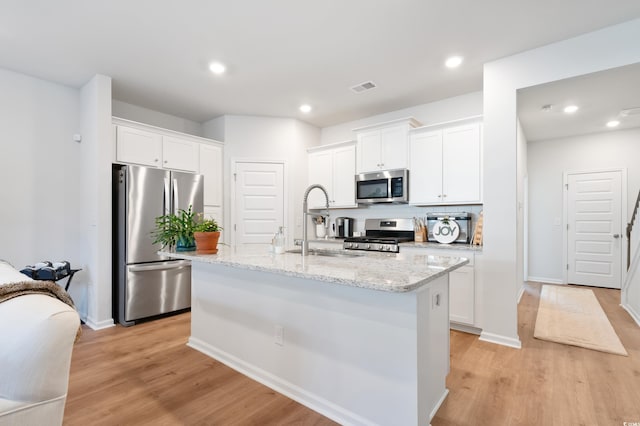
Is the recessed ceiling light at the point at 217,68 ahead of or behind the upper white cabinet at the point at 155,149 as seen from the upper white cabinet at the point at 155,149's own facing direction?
ahead

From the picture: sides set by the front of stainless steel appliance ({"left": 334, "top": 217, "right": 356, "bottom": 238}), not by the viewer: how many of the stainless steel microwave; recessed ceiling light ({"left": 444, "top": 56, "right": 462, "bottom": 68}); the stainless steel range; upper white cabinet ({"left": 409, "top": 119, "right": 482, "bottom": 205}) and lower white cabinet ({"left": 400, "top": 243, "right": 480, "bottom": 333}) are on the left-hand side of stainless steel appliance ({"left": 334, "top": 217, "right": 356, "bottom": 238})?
5

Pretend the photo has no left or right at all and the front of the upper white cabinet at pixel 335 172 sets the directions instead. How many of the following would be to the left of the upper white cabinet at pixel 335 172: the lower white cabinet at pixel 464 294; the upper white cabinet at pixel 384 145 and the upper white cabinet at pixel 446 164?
3

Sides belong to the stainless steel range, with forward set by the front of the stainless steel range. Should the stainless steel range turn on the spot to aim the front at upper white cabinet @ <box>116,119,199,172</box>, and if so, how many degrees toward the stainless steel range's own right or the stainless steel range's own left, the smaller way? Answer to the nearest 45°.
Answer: approximately 45° to the stainless steel range's own right

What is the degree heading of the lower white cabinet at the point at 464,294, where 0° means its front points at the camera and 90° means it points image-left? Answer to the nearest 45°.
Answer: approximately 45°

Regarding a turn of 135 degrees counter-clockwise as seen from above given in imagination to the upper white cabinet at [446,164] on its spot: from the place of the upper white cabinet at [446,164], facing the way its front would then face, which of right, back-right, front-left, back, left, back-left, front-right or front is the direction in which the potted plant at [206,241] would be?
back-right

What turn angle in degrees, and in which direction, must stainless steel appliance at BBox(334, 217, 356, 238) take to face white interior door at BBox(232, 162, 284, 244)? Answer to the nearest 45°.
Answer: approximately 45° to its right

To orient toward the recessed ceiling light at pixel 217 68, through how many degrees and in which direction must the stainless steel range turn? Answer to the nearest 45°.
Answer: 0° — it already faces it

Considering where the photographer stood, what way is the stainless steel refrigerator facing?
facing the viewer and to the right of the viewer

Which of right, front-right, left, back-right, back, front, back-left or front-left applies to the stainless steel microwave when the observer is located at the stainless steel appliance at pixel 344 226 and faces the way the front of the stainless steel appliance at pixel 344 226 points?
left

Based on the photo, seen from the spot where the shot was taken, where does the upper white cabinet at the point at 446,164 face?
facing the viewer and to the left of the viewer

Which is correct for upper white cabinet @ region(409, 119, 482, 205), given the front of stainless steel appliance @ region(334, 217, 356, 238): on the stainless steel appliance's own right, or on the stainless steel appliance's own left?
on the stainless steel appliance's own left

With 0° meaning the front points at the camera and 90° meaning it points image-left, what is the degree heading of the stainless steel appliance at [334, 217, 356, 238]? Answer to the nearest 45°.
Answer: approximately 45°
